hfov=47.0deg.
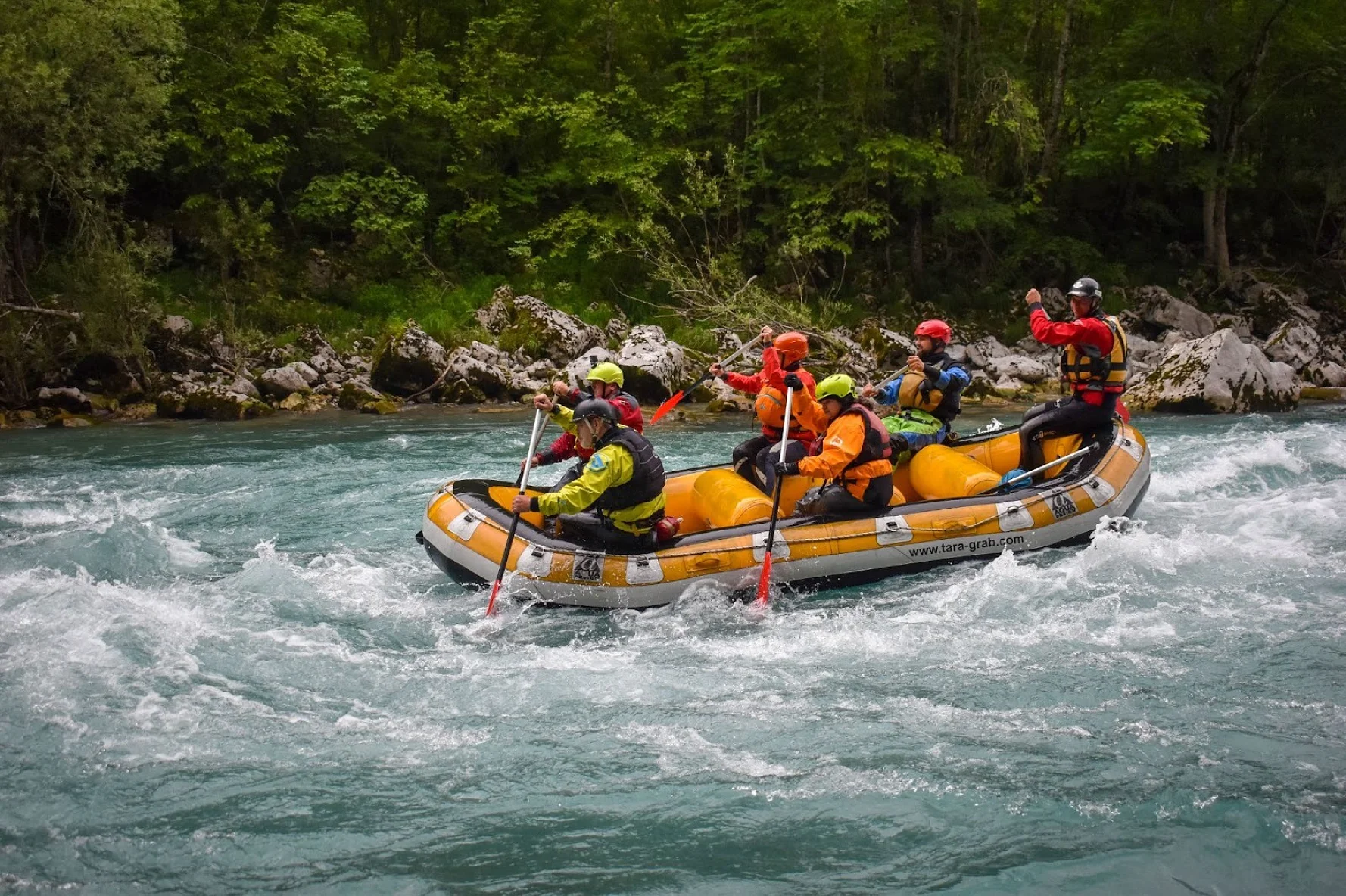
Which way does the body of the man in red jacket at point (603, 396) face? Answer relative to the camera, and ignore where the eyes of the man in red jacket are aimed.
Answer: to the viewer's left

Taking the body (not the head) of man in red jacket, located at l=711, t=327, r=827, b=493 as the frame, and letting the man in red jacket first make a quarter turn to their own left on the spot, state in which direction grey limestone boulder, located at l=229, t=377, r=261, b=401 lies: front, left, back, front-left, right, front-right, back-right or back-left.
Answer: back-right

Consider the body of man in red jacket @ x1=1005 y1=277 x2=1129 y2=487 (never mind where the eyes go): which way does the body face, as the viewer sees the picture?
to the viewer's left

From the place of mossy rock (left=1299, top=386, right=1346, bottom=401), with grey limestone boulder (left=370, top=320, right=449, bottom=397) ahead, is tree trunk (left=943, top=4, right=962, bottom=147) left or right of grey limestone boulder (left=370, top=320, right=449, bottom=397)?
right

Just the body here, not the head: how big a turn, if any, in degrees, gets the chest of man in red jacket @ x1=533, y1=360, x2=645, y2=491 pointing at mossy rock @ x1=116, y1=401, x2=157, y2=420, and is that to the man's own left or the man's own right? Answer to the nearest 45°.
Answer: approximately 45° to the man's own right

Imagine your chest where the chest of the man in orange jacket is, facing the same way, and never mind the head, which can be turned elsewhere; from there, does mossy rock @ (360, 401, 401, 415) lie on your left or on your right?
on your right

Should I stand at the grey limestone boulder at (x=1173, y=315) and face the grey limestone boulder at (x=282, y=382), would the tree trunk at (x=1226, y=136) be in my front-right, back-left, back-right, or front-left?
back-right

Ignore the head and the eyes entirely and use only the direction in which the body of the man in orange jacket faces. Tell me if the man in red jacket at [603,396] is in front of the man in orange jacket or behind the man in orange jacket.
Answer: in front

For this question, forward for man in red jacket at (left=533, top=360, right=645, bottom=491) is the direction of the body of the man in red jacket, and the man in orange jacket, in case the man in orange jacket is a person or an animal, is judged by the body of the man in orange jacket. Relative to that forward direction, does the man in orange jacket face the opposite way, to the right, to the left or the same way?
the same way

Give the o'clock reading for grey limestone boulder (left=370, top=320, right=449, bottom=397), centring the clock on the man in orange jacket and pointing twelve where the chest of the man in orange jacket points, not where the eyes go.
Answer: The grey limestone boulder is roughly at 2 o'clock from the man in orange jacket.

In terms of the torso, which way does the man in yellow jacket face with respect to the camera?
to the viewer's left

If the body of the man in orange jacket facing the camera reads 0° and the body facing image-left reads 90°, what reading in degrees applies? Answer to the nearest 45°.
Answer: approximately 90°

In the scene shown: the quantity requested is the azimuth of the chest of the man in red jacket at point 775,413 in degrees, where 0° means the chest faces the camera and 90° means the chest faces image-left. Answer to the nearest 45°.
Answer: approximately 90°

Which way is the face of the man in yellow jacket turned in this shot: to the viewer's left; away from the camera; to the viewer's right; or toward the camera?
to the viewer's left

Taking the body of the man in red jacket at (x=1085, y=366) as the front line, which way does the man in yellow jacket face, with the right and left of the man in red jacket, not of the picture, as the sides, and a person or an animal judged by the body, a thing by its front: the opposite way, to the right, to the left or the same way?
the same way
